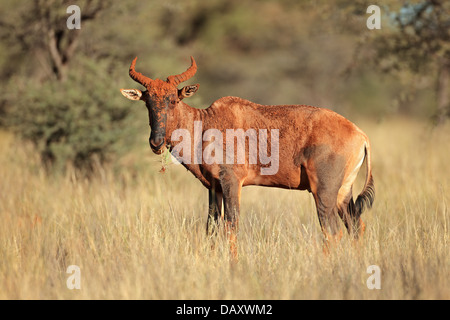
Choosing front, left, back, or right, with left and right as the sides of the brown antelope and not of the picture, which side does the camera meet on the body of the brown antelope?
left

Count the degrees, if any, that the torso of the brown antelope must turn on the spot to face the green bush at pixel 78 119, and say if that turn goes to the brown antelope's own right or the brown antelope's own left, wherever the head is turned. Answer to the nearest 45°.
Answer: approximately 45° to the brown antelope's own right
